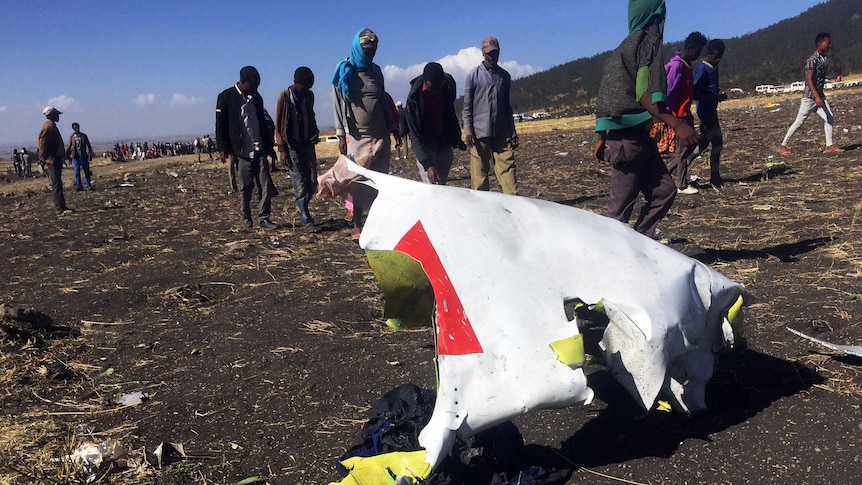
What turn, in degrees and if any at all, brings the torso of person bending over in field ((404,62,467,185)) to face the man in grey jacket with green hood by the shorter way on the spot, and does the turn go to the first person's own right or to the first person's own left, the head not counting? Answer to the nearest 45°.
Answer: approximately 45° to the first person's own left

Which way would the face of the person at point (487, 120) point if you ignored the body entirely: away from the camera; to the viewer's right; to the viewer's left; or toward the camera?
toward the camera

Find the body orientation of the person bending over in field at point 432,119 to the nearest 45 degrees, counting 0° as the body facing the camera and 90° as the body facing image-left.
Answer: approximately 0°

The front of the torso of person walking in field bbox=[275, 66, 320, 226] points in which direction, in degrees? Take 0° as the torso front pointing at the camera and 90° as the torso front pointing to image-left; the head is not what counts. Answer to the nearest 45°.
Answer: approximately 315°

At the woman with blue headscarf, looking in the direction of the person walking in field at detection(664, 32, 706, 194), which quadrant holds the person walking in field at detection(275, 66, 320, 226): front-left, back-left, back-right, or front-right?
back-left

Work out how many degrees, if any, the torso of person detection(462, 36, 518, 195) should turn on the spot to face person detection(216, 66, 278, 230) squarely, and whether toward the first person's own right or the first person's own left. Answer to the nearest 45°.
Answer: approximately 90° to the first person's own right

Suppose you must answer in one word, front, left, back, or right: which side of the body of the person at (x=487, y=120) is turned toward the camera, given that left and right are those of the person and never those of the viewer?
front

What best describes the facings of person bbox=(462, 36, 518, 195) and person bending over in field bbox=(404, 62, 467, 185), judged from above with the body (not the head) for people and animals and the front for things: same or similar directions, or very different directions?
same or similar directions

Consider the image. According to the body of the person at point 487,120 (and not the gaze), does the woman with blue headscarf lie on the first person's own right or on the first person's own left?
on the first person's own right

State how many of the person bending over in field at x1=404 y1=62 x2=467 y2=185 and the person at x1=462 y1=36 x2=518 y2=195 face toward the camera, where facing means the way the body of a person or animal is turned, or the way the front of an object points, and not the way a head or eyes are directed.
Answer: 2

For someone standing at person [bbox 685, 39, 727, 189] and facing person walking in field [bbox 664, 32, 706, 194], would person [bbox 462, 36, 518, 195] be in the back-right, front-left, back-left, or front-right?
front-right

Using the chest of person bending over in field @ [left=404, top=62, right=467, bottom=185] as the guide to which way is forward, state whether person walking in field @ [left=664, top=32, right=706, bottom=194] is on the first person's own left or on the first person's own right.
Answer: on the first person's own left

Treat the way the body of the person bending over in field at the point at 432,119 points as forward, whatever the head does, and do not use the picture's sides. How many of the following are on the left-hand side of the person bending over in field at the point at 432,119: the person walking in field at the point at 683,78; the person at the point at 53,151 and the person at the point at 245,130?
1

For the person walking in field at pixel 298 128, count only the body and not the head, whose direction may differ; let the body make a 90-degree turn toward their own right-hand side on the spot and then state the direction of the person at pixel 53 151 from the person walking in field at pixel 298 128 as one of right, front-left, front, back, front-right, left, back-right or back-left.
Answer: right

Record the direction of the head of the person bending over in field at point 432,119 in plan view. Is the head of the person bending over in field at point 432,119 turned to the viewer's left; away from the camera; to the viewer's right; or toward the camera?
toward the camera
